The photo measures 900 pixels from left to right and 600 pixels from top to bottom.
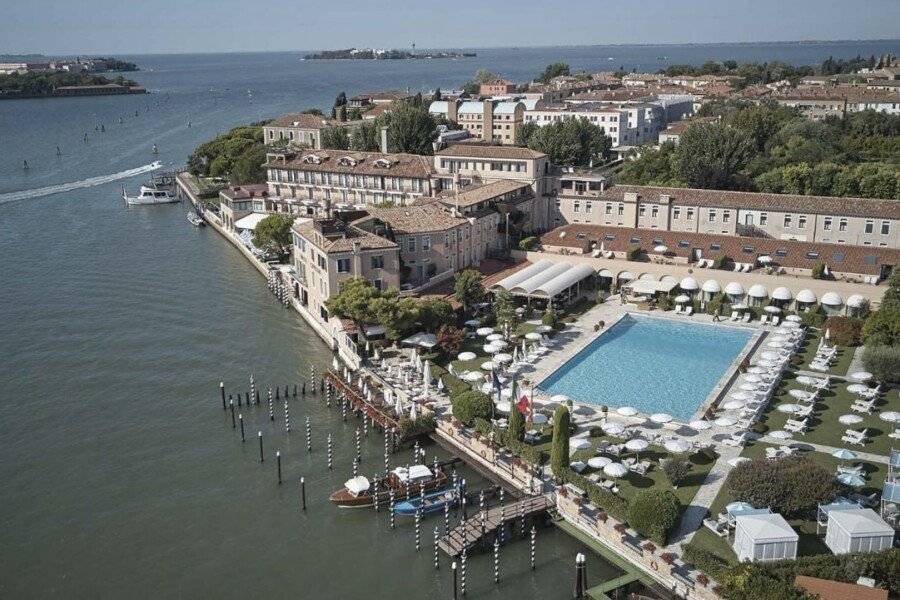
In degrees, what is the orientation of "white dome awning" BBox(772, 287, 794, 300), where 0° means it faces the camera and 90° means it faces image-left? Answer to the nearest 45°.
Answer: approximately 0°

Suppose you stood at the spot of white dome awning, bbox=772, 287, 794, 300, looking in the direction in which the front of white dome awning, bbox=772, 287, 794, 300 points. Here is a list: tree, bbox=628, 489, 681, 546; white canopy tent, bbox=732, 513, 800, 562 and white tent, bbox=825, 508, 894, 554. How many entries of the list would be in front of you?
3

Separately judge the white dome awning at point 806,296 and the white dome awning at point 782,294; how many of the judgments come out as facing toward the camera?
2

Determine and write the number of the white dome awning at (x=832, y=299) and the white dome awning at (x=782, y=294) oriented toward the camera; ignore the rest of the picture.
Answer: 2

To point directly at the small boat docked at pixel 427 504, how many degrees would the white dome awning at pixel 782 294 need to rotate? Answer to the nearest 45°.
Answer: approximately 45° to its right

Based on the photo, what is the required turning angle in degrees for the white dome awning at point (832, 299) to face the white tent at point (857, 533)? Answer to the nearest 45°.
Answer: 0° — it already faces it

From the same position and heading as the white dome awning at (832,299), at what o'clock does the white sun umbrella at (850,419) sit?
The white sun umbrella is roughly at 12 o'clock from the white dome awning.

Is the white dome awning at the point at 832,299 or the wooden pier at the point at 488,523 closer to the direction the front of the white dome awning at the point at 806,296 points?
the wooden pier
